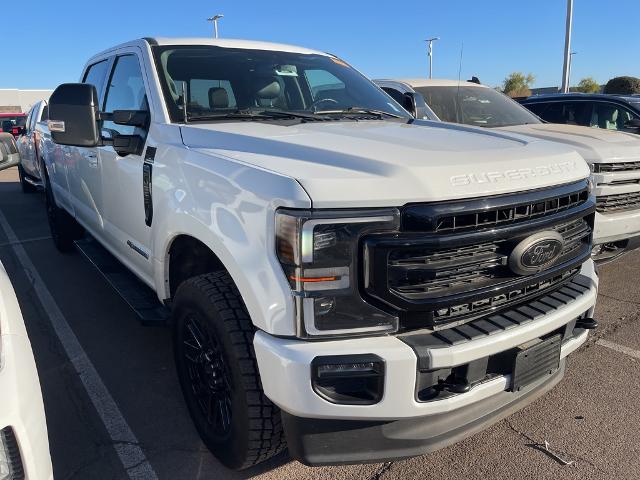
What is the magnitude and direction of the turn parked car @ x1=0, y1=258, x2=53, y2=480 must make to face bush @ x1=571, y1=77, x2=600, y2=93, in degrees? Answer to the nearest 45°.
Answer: approximately 90° to its left

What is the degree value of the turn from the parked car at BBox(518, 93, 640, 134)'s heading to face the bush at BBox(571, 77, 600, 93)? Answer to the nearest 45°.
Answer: approximately 135° to its left

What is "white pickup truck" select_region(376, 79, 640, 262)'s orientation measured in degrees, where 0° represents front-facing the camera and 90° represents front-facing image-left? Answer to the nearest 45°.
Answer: approximately 315°

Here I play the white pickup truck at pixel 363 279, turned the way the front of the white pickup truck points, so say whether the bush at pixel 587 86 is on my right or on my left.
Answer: on my left

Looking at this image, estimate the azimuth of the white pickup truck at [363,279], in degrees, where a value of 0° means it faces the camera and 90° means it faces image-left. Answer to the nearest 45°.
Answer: approximately 315°

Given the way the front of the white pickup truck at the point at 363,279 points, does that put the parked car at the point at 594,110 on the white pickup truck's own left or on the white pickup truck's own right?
on the white pickup truck's own left

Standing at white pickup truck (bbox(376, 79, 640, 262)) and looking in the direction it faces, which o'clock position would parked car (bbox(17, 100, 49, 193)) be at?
The parked car is roughly at 5 o'clock from the white pickup truck.

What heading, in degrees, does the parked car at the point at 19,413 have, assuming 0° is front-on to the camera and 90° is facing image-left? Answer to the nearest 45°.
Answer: approximately 315°

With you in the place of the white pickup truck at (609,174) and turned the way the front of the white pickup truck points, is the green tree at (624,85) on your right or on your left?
on your left

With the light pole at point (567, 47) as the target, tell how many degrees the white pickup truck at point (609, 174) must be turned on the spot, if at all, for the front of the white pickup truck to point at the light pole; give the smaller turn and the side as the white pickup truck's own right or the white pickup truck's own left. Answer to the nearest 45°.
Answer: approximately 135° to the white pickup truck's own left

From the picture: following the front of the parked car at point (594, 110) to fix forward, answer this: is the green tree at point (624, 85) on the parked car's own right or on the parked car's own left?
on the parked car's own left
